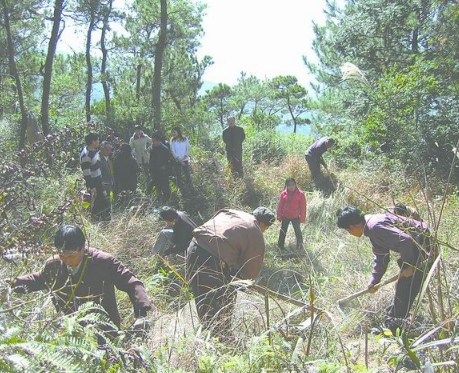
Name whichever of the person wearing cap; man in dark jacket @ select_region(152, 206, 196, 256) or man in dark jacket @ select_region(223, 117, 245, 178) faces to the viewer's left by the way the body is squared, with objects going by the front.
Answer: man in dark jacket @ select_region(152, 206, 196, 256)

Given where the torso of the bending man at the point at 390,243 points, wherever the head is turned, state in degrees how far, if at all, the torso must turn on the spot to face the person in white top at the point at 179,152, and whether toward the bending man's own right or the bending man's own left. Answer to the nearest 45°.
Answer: approximately 45° to the bending man's own right

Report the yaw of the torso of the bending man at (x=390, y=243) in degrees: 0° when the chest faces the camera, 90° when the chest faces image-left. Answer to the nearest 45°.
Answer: approximately 90°

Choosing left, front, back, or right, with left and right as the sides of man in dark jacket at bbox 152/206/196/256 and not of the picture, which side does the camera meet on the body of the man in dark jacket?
left
